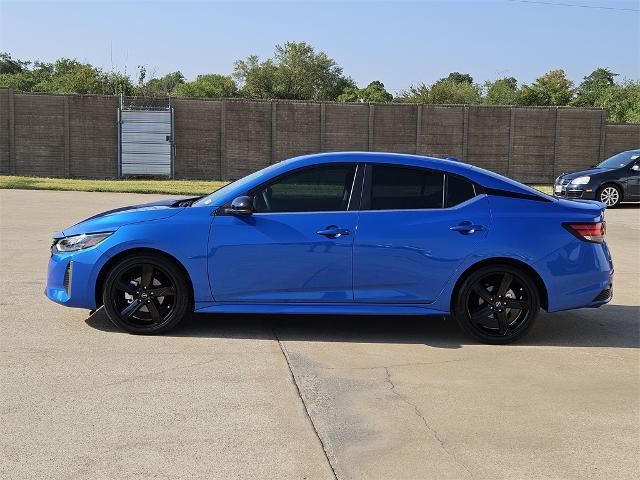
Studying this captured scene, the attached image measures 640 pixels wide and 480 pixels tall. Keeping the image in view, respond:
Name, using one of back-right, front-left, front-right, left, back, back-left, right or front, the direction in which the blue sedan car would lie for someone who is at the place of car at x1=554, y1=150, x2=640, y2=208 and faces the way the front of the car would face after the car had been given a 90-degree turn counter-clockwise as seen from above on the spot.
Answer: front-right

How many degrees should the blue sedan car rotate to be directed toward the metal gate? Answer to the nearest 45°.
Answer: approximately 90° to its right

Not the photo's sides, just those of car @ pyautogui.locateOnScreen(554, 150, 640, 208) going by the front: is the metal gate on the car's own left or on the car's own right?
on the car's own right

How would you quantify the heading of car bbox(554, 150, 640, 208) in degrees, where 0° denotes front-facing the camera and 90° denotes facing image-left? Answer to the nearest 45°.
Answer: approximately 45°

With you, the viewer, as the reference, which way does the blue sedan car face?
facing to the left of the viewer
